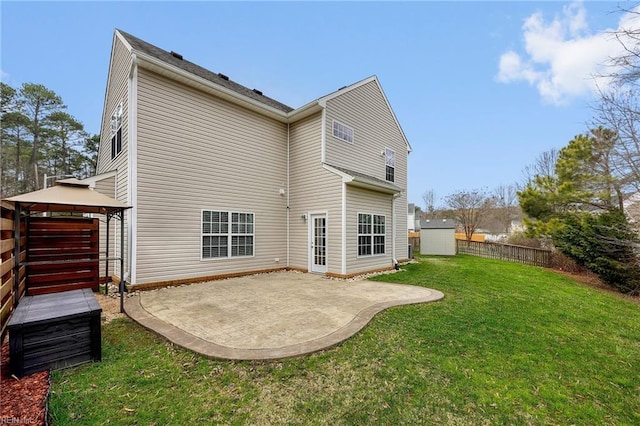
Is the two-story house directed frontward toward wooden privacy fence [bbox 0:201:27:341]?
no

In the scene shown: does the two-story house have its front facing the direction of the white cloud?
no

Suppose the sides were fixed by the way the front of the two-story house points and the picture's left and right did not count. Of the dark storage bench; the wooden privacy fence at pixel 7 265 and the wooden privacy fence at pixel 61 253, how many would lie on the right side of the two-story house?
0

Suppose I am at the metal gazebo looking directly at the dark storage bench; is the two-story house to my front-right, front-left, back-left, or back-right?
back-left

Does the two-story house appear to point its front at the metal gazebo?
no

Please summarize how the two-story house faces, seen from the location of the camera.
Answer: facing away from the viewer and to the left of the viewer

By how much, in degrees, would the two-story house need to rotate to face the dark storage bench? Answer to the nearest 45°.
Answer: approximately 135° to its left
